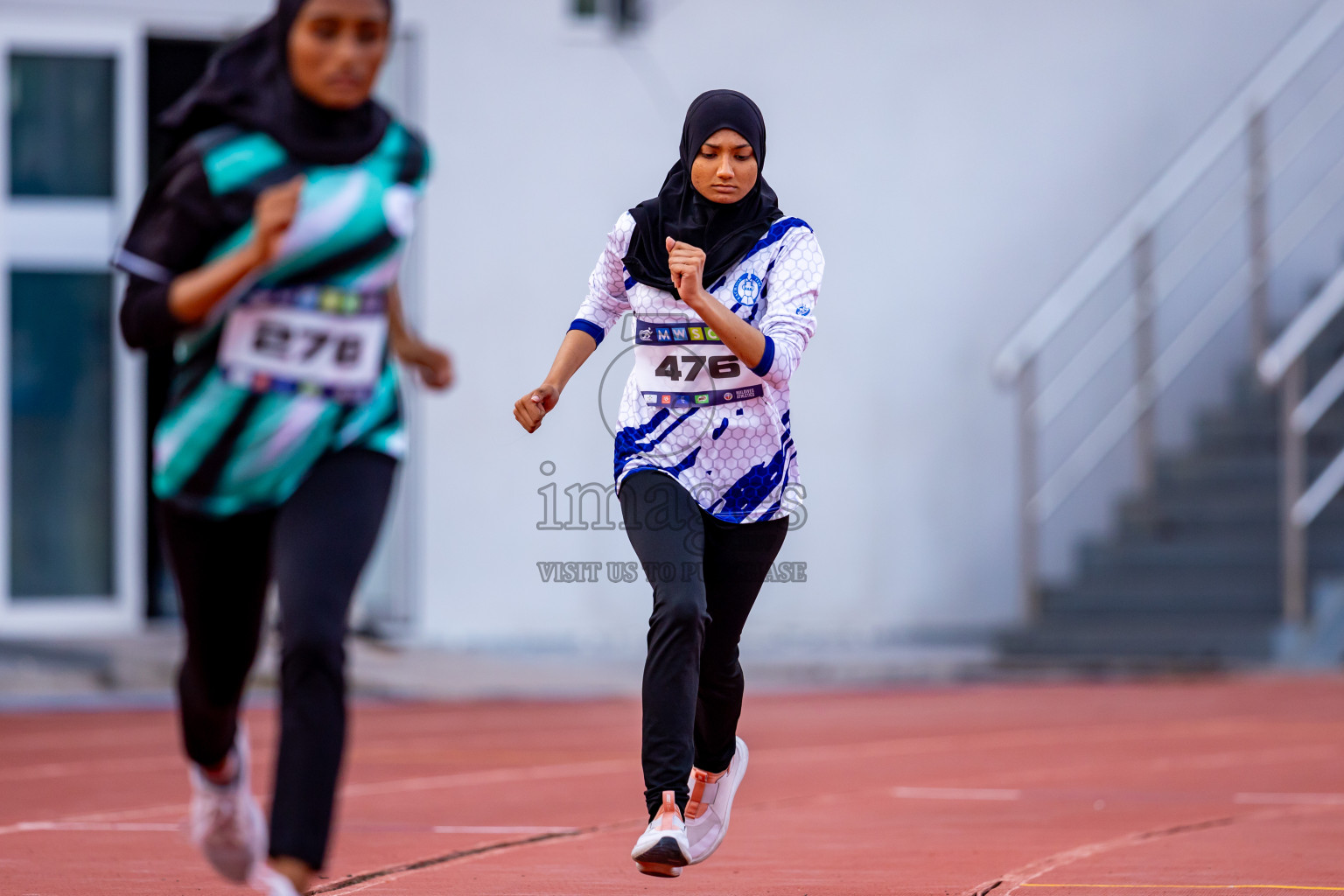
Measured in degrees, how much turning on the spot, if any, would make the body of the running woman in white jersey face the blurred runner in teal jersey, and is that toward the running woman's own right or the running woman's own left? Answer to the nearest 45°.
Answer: approximately 45° to the running woman's own right

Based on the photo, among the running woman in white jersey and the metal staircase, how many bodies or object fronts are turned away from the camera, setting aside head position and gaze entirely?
0

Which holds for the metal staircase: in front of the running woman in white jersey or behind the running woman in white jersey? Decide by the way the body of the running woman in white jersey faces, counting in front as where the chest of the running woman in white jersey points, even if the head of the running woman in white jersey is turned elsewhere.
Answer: behind

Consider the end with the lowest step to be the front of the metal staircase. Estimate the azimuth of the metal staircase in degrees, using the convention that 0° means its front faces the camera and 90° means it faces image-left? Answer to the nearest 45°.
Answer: approximately 45°

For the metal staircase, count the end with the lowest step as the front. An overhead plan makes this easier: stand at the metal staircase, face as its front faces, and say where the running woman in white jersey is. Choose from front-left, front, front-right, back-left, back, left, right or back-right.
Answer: front-left

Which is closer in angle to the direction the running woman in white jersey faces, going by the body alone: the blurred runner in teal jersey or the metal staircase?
the blurred runner in teal jersey

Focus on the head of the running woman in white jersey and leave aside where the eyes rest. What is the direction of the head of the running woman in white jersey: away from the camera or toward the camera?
toward the camera

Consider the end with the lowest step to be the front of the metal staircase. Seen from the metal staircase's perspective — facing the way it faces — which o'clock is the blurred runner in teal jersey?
The blurred runner in teal jersey is roughly at 11 o'clock from the metal staircase.

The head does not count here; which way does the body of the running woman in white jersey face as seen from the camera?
toward the camera
